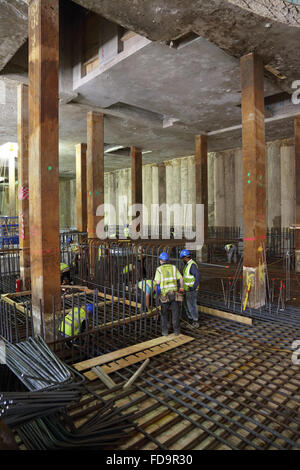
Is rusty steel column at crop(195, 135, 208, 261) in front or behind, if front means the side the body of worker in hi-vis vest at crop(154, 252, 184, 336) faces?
in front

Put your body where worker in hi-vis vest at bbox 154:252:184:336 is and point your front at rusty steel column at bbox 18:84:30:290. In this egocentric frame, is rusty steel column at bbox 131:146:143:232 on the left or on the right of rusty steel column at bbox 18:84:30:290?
right

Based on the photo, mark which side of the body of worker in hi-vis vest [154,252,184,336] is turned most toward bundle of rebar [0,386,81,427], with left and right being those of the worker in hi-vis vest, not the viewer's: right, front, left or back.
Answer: back

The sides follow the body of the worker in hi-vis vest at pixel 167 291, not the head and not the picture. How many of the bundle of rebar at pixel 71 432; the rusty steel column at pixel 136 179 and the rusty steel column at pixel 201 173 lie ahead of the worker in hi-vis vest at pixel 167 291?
2

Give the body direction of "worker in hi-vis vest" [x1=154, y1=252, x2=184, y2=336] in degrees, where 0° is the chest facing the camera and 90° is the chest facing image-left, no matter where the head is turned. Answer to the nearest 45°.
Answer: approximately 180°

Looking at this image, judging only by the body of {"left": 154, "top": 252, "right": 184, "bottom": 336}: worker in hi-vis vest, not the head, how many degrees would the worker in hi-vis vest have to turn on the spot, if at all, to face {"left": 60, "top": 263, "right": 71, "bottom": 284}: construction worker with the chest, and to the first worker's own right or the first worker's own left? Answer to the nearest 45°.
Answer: approximately 45° to the first worker's own left

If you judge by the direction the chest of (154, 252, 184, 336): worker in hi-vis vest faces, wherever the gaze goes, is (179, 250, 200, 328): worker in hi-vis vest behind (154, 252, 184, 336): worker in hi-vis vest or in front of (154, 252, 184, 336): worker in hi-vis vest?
in front
